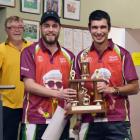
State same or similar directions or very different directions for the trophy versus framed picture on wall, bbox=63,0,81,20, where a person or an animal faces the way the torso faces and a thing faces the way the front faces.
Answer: same or similar directions

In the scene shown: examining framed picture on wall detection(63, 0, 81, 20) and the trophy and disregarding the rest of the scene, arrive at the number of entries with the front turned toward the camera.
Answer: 2

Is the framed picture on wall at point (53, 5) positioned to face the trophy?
yes

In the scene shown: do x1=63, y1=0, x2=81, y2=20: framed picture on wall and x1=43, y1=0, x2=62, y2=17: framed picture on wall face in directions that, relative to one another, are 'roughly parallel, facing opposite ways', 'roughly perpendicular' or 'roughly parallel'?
roughly parallel

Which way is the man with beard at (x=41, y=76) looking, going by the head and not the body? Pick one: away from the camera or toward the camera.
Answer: toward the camera

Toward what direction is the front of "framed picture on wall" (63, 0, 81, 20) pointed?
toward the camera

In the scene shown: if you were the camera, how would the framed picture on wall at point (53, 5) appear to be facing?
facing the viewer

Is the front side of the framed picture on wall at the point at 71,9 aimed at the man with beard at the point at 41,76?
yes

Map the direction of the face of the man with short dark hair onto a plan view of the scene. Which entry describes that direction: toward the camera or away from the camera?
toward the camera

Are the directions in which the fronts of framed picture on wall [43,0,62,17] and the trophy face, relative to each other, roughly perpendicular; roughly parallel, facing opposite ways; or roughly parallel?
roughly parallel

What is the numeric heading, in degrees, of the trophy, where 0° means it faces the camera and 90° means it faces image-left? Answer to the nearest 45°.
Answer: approximately 0°
